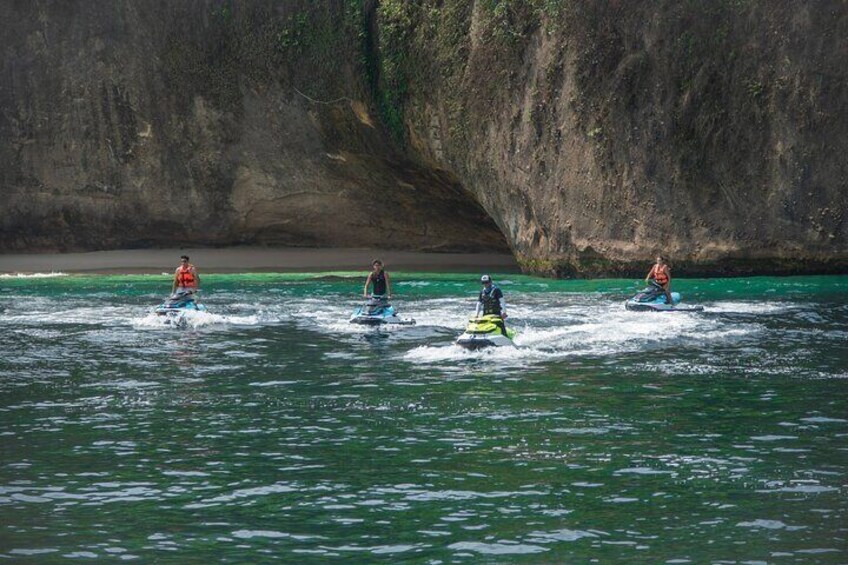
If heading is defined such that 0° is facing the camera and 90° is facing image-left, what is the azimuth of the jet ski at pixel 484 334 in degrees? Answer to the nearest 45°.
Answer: approximately 45°

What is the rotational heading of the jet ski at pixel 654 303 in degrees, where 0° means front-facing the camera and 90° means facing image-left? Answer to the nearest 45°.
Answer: approximately 90°

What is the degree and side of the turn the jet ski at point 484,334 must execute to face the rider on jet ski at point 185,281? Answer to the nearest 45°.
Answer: approximately 90° to its right

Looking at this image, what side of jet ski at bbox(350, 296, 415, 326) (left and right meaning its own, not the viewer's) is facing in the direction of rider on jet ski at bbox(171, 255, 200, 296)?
right

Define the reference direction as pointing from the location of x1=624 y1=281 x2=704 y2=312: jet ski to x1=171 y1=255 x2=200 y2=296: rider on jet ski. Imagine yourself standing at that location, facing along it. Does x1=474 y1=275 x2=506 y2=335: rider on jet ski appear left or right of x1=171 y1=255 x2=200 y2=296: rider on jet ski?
left

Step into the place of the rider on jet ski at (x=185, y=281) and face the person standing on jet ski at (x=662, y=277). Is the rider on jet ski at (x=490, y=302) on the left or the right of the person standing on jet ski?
right
